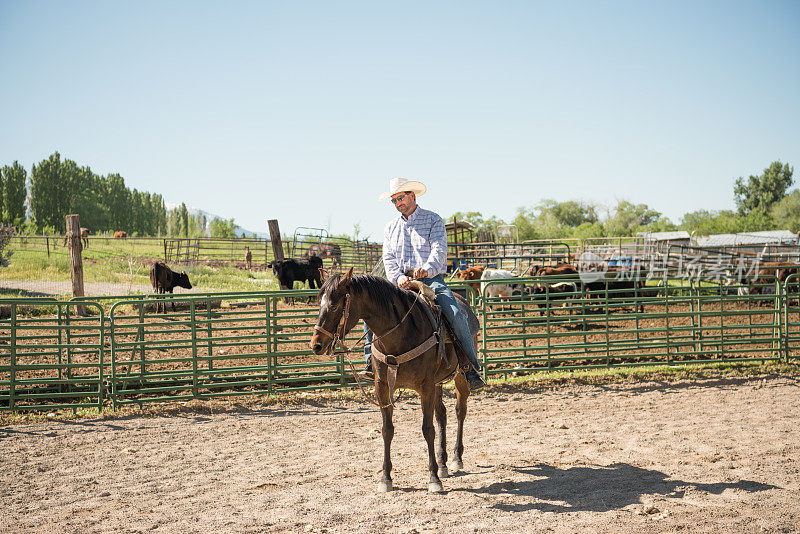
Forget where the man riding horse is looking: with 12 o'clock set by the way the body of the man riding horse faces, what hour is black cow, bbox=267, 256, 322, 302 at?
The black cow is roughly at 4 o'clock from the man riding horse.

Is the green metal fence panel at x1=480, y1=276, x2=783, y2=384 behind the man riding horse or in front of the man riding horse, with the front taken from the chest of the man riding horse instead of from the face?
behind

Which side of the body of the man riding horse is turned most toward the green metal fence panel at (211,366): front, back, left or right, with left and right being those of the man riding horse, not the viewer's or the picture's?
right

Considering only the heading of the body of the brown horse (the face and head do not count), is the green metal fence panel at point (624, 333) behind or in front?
behind

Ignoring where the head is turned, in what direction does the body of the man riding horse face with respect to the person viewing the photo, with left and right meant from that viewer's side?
facing the viewer and to the left of the viewer

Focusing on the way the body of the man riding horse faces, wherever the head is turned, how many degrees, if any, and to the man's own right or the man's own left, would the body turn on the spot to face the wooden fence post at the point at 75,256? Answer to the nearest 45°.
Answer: approximately 90° to the man's own right
